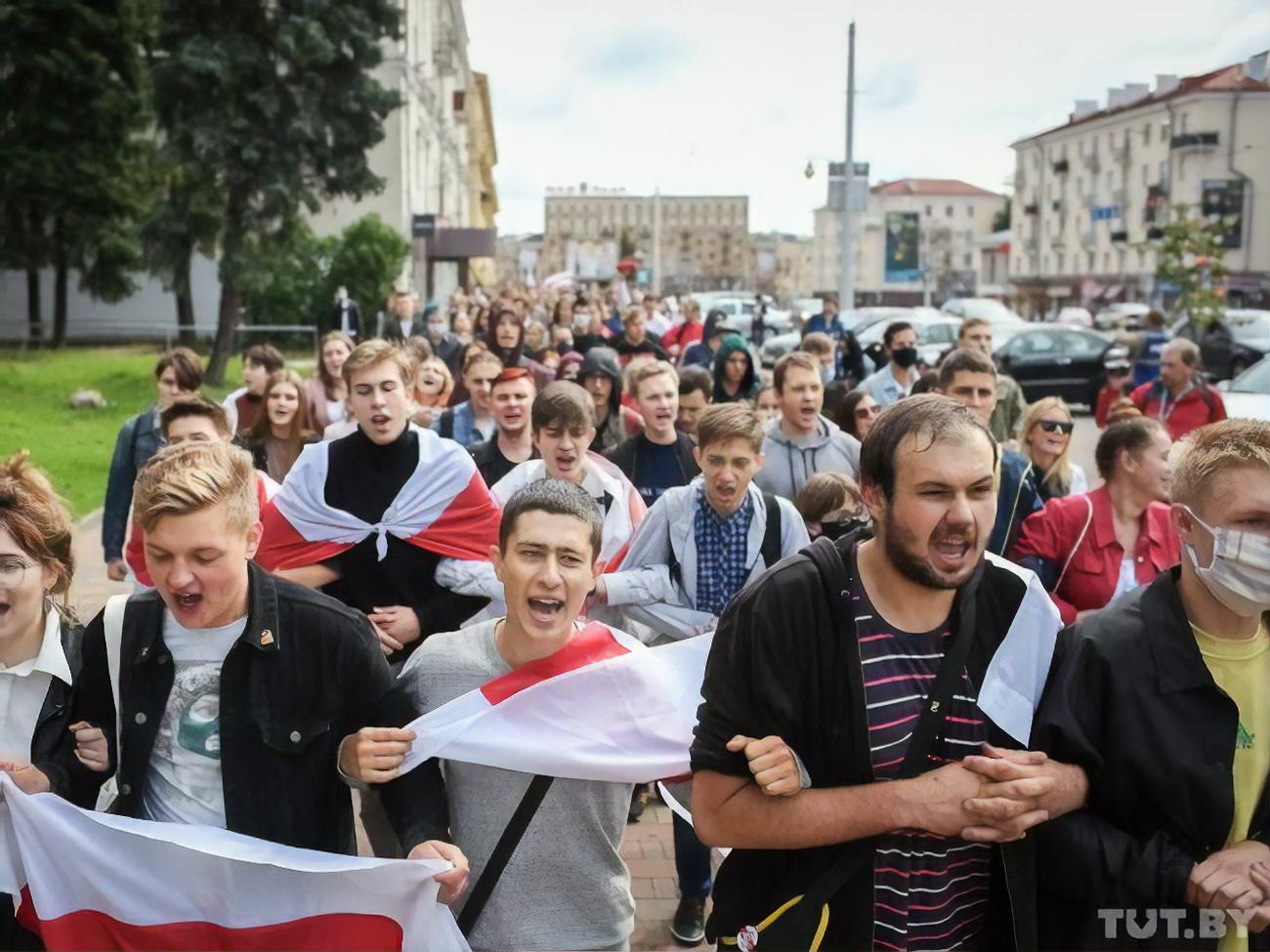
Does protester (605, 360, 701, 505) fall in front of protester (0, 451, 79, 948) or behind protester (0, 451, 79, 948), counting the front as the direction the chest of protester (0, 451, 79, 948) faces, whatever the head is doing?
behind

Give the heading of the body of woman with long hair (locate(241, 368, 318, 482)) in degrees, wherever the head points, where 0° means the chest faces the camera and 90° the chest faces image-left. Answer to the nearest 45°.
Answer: approximately 0°

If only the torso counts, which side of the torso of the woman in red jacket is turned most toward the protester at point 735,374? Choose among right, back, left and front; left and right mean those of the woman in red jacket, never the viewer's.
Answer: back

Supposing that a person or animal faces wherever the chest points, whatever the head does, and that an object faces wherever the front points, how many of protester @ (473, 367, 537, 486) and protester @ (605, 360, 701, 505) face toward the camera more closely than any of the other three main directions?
2

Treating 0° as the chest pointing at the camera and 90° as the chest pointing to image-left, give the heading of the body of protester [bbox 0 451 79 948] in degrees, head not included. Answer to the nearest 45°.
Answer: approximately 45°
